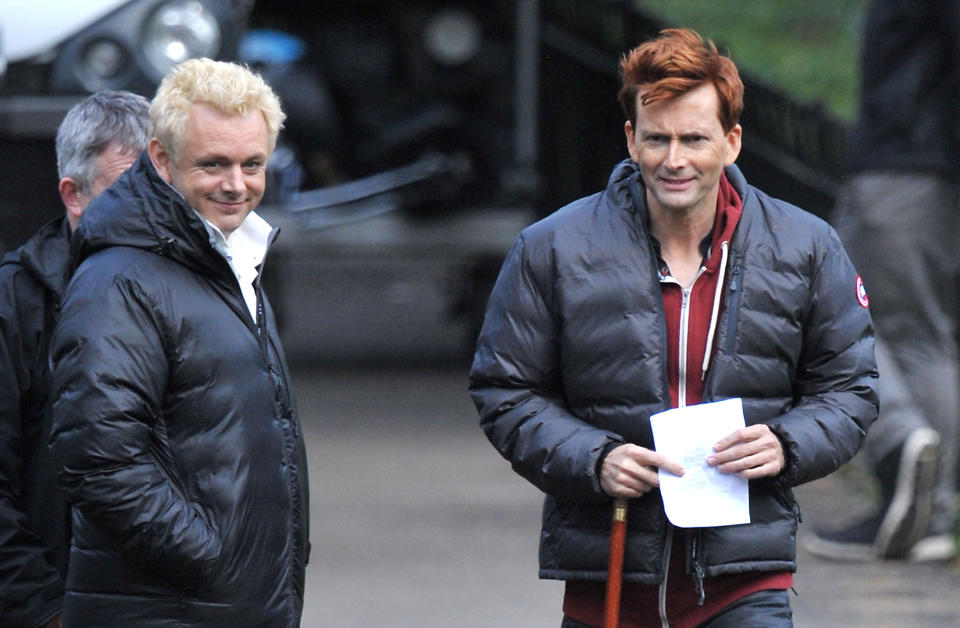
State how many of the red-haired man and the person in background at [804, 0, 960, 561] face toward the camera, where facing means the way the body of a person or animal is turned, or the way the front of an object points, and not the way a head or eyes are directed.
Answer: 1

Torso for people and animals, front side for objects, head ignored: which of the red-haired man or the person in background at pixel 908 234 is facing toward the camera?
the red-haired man

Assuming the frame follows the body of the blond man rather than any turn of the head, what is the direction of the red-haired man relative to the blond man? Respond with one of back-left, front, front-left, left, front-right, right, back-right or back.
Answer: front-left

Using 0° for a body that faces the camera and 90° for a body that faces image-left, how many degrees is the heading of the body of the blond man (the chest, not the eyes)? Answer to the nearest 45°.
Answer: approximately 315°

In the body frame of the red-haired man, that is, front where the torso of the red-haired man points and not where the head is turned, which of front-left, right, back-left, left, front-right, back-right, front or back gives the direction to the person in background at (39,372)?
right

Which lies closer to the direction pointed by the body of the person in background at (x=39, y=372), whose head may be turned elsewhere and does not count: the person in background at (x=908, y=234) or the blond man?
the blond man

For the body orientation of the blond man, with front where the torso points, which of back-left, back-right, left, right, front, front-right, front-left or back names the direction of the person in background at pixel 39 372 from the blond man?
back

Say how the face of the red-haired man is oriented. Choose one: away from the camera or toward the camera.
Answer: toward the camera

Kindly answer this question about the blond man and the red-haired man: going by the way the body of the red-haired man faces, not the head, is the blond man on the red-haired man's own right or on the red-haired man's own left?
on the red-haired man's own right

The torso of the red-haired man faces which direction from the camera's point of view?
toward the camera

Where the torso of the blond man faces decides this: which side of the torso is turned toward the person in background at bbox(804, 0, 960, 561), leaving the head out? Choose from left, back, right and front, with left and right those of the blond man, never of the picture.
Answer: left

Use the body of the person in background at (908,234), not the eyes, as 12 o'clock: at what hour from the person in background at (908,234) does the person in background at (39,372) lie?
the person in background at (39,372) is roughly at 10 o'clock from the person in background at (908,234).

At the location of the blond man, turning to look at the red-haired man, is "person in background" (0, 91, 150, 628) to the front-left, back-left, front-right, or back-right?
back-left
